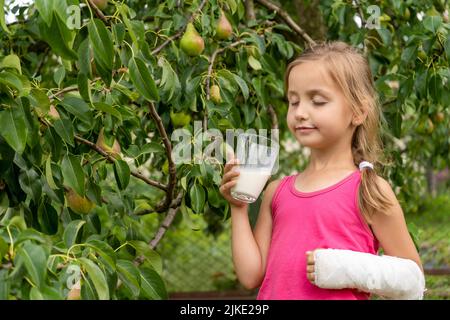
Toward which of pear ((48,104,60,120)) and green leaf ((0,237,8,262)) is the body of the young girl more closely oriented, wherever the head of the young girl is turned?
the green leaf

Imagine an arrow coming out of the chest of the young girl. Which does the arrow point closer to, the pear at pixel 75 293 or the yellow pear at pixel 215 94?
the pear

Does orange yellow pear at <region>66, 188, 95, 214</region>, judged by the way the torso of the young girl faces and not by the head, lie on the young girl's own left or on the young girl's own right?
on the young girl's own right

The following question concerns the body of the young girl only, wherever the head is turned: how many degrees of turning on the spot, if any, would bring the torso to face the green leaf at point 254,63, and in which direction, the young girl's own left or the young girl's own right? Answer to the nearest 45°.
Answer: approximately 135° to the young girl's own right

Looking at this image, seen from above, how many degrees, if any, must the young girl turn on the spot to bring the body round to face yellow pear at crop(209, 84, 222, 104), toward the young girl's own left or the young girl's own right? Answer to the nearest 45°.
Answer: approximately 90° to the young girl's own right

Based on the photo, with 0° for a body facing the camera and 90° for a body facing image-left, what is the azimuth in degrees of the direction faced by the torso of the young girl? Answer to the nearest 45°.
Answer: approximately 45°

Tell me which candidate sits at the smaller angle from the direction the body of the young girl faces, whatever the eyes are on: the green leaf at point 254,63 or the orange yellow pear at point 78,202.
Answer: the orange yellow pear

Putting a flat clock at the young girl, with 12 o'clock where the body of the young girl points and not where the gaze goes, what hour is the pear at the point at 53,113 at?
The pear is roughly at 2 o'clock from the young girl.
